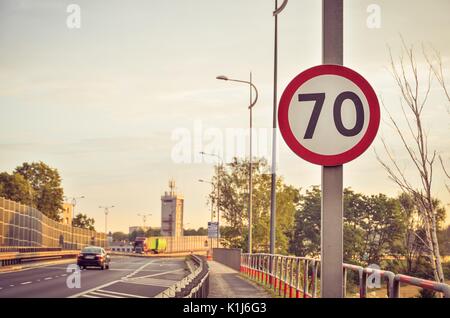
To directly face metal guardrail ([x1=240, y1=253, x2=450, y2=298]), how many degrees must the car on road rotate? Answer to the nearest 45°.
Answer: approximately 180°

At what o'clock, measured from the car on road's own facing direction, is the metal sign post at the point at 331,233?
The metal sign post is roughly at 6 o'clock from the car on road.

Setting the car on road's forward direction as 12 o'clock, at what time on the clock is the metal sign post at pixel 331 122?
The metal sign post is roughly at 6 o'clock from the car on road.

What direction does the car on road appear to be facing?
away from the camera
